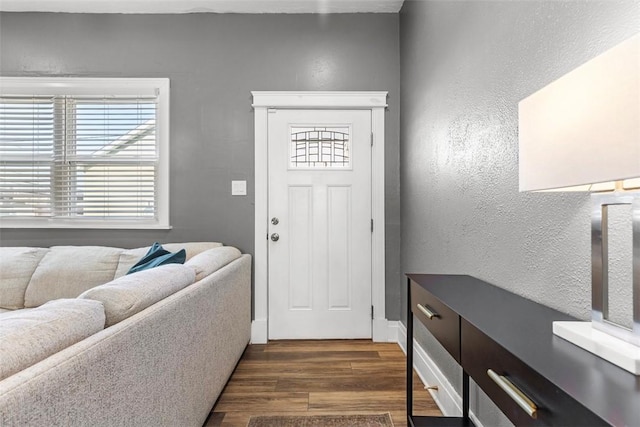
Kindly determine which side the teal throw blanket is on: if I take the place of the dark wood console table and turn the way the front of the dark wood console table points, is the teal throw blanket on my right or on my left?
on my right

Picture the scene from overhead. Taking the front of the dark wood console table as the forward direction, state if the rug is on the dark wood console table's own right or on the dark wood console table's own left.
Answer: on the dark wood console table's own right

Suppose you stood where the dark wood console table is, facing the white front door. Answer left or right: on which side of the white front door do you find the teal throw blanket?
left

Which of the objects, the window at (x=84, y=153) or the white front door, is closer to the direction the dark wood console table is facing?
the window

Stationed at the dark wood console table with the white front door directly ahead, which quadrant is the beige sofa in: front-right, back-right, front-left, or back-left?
front-left

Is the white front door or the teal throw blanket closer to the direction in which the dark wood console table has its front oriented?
the teal throw blanket

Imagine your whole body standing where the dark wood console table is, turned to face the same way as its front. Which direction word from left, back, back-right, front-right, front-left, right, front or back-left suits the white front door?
right

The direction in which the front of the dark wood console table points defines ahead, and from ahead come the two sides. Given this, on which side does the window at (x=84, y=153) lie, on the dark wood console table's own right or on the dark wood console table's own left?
on the dark wood console table's own right

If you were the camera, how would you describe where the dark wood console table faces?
facing the viewer and to the left of the viewer

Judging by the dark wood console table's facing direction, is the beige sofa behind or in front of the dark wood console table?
in front

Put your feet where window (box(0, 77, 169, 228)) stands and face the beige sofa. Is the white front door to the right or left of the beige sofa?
left
